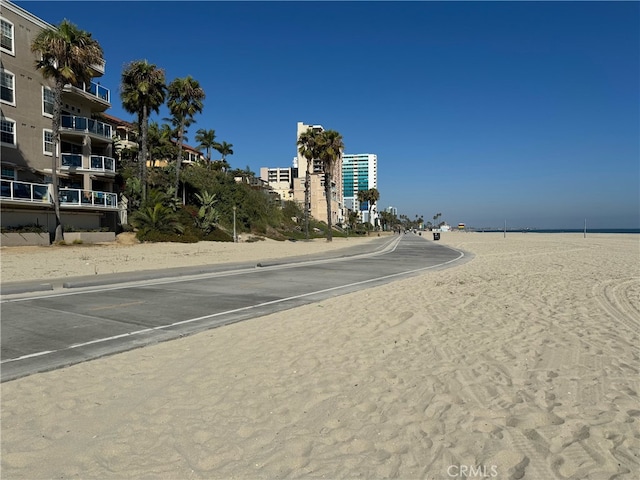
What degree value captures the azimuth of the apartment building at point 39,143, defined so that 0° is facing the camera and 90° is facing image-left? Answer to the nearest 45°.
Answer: approximately 315°

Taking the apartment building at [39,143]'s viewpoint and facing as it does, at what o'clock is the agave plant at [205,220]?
The agave plant is roughly at 10 o'clock from the apartment building.
